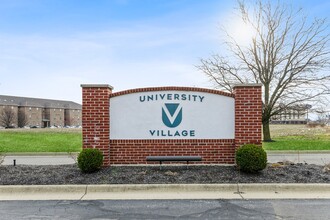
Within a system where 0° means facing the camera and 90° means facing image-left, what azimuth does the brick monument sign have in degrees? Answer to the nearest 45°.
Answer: approximately 0°

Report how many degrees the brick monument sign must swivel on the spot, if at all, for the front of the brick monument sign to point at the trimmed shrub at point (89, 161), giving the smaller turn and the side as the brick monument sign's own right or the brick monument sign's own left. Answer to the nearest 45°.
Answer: approximately 45° to the brick monument sign's own right

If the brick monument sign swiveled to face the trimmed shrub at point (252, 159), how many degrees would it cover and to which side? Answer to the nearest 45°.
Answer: approximately 45° to its left

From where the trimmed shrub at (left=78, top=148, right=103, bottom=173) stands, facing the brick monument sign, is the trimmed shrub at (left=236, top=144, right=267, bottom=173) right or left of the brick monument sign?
right
